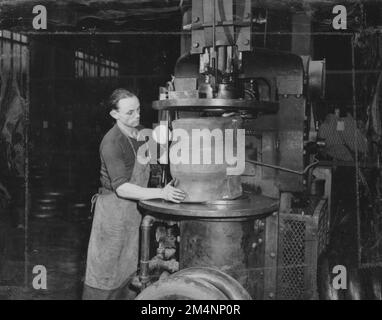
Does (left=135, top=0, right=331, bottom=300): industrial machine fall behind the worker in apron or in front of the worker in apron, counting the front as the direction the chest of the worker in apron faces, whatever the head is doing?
in front

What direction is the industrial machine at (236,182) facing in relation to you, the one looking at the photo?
facing the viewer and to the left of the viewer

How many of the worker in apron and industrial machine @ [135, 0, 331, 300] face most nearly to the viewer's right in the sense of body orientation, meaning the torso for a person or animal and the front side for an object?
1

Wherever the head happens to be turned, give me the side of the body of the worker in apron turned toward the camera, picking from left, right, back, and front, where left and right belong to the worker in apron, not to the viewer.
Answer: right

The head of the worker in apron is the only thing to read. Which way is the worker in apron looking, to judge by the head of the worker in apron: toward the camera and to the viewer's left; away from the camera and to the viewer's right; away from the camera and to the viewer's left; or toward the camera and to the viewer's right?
toward the camera and to the viewer's right
